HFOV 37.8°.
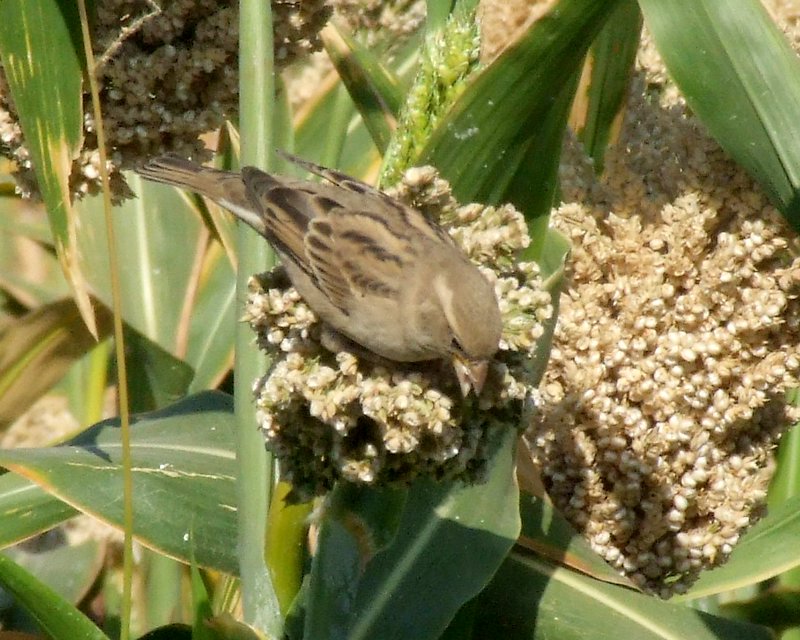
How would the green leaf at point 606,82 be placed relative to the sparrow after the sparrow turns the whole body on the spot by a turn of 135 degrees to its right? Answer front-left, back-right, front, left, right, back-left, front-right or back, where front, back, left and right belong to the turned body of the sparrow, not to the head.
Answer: back-right

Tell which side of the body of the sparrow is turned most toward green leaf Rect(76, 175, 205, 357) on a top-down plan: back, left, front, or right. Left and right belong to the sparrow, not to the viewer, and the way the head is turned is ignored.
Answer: back

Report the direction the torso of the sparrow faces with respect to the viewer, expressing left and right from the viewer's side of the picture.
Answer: facing the viewer and to the right of the viewer

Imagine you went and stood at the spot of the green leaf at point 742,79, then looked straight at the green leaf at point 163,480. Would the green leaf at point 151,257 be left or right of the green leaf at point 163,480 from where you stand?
right

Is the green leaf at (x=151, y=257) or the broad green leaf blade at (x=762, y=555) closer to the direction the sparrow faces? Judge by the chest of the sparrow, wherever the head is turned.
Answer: the broad green leaf blade

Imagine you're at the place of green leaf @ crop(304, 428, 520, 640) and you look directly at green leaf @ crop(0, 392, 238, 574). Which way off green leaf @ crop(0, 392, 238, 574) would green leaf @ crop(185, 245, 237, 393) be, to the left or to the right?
right

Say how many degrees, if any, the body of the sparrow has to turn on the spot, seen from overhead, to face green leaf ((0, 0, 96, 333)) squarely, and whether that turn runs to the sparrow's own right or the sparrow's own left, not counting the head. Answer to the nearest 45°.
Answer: approximately 135° to the sparrow's own right
